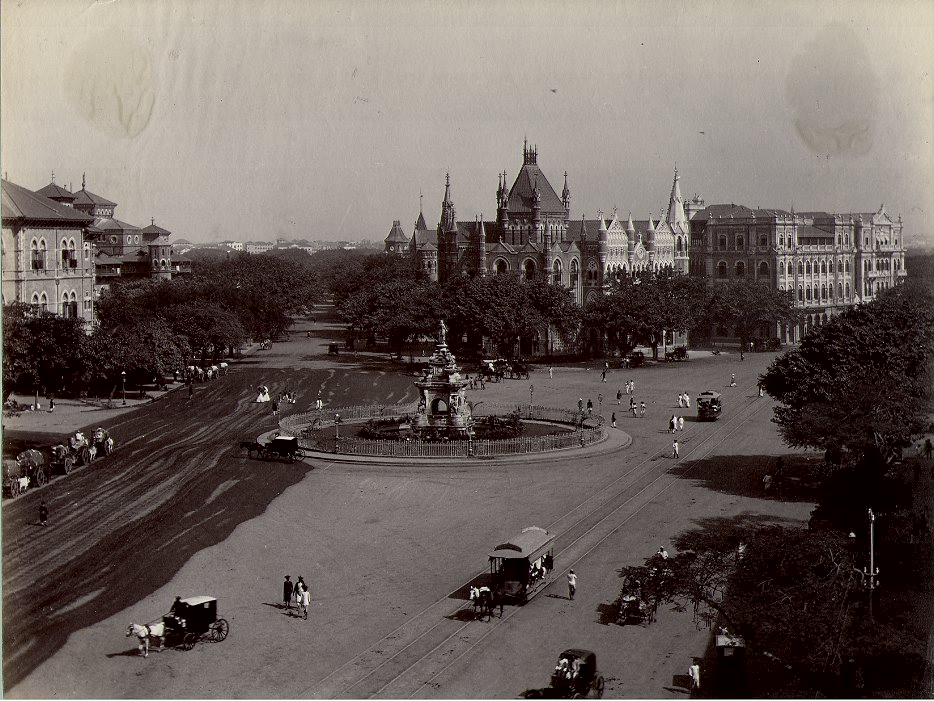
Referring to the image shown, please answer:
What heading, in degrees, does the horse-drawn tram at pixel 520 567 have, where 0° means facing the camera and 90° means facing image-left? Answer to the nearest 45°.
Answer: approximately 45°

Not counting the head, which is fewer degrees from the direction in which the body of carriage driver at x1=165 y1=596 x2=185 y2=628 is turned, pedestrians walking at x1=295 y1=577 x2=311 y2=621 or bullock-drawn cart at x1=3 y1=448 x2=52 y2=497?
the bullock-drawn cart

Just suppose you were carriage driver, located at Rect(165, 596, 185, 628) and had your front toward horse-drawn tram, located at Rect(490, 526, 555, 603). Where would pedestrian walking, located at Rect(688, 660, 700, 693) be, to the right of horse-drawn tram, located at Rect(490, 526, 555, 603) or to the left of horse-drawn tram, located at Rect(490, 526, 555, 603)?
right

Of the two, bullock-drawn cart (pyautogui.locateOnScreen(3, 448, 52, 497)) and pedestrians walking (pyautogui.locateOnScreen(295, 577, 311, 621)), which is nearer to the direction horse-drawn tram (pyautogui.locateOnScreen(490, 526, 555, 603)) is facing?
the pedestrians walking

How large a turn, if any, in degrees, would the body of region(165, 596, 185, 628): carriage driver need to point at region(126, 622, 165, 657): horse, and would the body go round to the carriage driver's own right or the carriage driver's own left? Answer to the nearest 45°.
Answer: approximately 45° to the carriage driver's own left

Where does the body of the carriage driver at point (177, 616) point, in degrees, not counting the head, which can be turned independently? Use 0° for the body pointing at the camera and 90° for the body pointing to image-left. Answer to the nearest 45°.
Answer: approximately 90°

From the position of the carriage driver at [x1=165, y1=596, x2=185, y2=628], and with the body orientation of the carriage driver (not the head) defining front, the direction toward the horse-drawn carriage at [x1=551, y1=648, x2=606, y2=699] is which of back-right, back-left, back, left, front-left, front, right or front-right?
back-left

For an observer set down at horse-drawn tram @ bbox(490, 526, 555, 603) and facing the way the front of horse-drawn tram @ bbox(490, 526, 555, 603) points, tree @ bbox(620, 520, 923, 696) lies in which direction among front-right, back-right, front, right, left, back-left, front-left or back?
left

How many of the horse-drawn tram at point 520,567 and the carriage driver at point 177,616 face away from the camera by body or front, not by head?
0

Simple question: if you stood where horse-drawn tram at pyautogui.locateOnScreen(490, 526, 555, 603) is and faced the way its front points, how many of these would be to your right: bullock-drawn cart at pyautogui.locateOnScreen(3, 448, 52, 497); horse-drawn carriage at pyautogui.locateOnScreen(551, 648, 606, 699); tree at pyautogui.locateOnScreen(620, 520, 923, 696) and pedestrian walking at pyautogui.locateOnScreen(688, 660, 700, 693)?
1

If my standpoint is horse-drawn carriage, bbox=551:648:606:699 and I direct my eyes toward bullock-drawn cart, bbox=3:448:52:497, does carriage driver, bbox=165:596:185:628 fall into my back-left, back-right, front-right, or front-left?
front-left

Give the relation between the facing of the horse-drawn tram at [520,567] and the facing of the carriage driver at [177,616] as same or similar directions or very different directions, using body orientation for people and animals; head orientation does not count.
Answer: same or similar directions

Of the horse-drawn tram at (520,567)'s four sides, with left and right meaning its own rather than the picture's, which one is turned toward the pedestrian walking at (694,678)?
left
